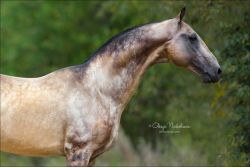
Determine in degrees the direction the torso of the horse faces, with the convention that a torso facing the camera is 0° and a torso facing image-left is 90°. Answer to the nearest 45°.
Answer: approximately 270°
